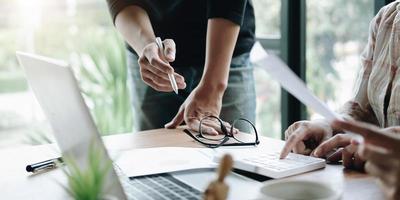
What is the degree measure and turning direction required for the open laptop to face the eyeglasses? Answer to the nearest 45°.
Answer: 0° — it already faces it

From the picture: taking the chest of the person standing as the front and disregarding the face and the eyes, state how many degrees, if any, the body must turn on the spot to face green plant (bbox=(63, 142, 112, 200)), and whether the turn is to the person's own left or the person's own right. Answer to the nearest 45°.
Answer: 0° — they already face it

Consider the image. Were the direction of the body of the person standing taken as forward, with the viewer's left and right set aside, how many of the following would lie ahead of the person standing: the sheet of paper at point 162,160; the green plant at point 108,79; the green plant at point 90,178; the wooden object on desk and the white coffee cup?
4

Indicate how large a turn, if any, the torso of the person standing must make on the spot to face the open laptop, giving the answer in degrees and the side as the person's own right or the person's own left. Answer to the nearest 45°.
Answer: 0° — they already face it

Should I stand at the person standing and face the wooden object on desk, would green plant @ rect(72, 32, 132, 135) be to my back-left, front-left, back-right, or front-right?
back-right

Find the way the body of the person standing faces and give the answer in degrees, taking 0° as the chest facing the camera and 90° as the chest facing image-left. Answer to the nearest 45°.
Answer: approximately 0°

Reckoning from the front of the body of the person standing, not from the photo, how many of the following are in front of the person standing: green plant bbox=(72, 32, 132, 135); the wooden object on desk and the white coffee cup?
2

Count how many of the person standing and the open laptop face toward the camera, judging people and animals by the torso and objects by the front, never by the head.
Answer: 1

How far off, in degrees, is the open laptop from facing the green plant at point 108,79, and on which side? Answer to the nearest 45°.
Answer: approximately 45° to its left

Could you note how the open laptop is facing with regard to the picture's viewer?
facing away from the viewer and to the right of the viewer

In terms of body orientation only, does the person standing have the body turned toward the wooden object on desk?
yes
